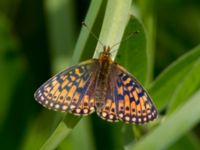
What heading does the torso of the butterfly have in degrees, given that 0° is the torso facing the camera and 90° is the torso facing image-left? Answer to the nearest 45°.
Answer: approximately 180°
